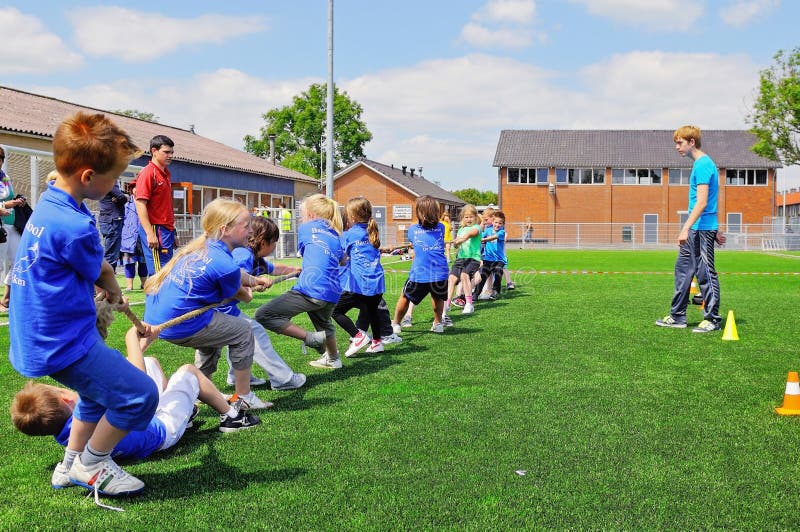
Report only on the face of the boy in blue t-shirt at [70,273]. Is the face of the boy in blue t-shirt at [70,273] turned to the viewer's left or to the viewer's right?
to the viewer's right

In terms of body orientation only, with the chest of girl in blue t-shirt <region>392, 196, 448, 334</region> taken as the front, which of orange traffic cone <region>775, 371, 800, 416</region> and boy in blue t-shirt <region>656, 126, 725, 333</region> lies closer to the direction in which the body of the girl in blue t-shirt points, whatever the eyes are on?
the boy in blue t-shirt

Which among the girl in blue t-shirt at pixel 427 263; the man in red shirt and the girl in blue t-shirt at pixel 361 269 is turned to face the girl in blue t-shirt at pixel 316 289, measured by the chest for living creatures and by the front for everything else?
the man in red shirt

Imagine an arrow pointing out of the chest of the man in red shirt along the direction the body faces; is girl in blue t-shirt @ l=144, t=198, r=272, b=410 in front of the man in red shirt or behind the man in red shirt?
in front

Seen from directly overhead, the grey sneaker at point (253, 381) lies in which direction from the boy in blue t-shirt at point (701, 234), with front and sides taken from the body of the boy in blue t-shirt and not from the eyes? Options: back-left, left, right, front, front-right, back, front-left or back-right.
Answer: front-left

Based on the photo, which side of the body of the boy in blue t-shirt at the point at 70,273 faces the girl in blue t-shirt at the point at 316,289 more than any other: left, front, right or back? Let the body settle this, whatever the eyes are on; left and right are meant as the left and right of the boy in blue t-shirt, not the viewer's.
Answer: front

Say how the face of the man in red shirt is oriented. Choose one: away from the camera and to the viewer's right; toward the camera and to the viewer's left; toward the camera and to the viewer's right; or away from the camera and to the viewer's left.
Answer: toward the camera and to the viewer's right

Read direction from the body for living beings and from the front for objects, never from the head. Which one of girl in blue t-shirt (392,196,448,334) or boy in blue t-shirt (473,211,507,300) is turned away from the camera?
the girl in blue t-shirt

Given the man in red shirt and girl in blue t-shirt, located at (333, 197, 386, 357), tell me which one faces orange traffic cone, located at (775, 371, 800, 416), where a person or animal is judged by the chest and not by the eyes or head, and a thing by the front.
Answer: the man in red shirt

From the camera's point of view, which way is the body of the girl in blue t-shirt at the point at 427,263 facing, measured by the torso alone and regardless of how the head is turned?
away from the camera

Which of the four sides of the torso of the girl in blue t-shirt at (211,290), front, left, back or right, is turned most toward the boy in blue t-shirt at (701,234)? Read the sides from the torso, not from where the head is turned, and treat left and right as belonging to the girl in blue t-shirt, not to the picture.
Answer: front

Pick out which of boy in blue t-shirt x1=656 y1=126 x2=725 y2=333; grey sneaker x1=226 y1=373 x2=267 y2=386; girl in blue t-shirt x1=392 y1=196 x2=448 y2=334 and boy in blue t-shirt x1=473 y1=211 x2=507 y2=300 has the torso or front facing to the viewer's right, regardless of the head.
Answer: the grey sneaker

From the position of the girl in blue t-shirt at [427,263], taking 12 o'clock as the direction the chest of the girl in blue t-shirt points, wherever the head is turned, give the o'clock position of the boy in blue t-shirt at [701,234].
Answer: The boy in blue t-shirt is roughly at 3 o'clock from the girl in blue t-shirt.

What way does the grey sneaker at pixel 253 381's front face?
to the viewer's right
